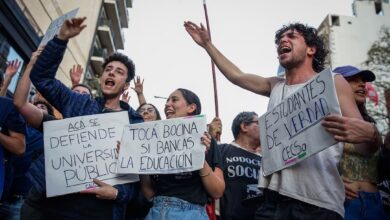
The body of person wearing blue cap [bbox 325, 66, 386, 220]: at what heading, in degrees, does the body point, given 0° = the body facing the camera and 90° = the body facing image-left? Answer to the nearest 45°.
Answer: approximately 0°

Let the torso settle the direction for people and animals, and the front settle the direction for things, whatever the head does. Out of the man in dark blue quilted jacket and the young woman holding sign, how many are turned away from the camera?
0

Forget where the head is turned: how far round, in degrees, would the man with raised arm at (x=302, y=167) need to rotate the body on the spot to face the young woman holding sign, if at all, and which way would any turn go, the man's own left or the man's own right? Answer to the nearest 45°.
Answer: approximately 90° to the man's own right

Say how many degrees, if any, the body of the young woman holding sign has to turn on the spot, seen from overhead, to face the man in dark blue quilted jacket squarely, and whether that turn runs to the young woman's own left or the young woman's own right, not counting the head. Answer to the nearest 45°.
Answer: approximately 45° to the young woman's own right

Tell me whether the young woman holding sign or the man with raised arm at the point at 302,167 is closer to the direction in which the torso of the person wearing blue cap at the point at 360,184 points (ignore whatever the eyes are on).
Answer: the man with raised arm

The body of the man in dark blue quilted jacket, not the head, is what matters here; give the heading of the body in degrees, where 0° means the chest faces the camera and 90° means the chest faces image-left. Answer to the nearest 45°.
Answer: approximately 45°

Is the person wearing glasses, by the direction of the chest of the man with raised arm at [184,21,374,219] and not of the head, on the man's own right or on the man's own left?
on the man's own right

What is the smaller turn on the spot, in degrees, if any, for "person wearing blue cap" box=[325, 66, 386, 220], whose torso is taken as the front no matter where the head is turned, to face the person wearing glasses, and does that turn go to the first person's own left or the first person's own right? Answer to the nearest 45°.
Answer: approximately 135° to the first person's own right

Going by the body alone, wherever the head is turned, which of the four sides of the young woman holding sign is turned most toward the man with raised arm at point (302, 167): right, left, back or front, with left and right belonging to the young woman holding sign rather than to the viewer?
left

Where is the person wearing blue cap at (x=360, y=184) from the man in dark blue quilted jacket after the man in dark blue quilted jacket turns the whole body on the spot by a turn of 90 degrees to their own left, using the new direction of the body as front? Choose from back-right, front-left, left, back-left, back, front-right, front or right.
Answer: front-left

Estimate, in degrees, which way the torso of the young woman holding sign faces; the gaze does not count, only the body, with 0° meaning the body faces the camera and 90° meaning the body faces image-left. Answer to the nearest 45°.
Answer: approximately 45°
